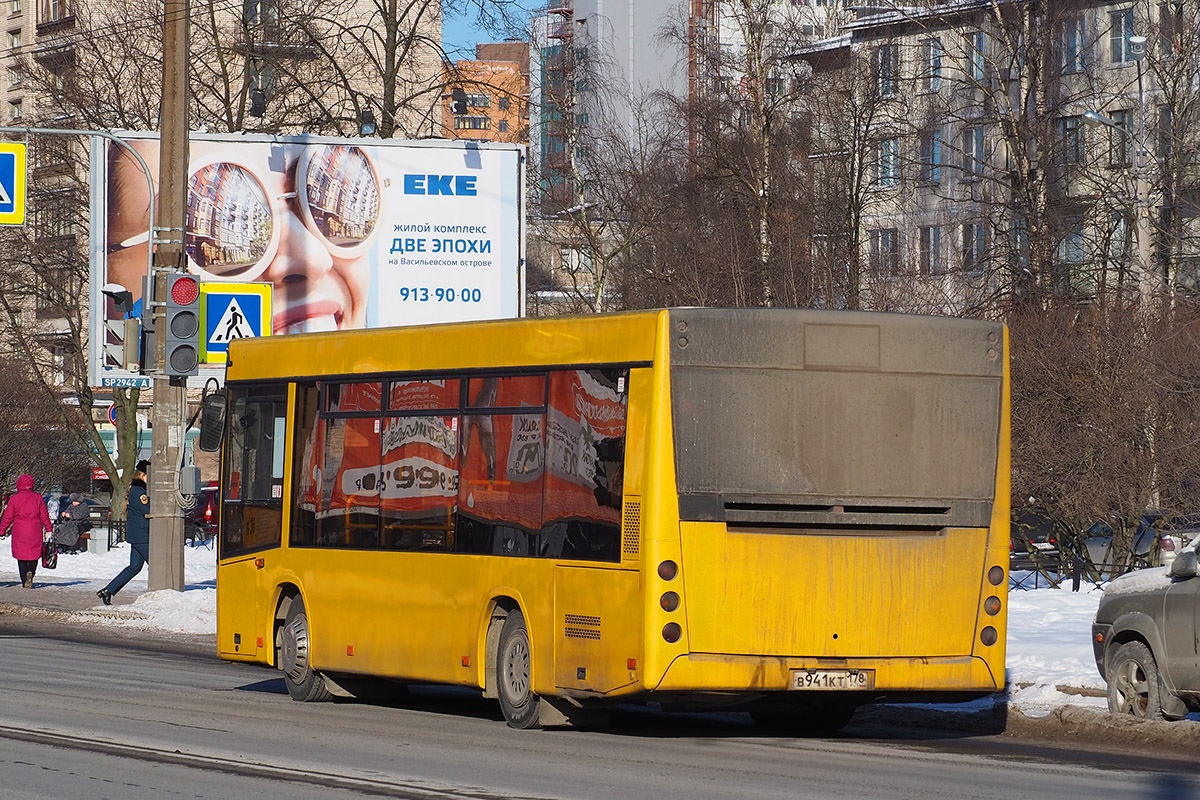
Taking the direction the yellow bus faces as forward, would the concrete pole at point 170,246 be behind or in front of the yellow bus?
in front

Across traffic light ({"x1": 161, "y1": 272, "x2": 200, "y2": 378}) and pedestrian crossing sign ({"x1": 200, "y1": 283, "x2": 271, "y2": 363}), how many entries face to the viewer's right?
0

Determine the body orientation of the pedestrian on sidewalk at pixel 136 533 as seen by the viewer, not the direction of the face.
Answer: to the viewer's right

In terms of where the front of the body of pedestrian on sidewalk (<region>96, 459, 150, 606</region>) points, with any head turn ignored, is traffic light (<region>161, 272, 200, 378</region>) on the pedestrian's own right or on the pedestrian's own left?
on the pedestrian's own right

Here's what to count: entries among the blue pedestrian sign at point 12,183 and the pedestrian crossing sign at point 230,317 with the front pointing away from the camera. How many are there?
0

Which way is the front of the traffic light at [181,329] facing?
toward the camera

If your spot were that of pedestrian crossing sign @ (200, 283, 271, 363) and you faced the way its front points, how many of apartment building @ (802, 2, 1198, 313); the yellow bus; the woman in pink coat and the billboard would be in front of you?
1
